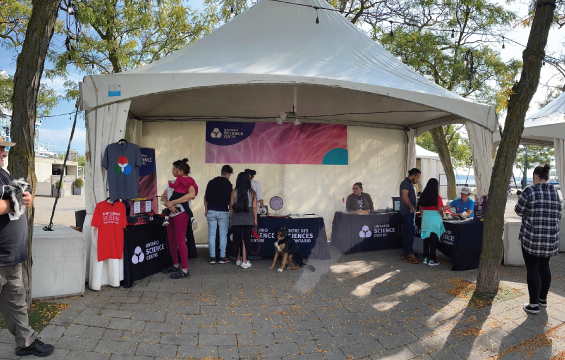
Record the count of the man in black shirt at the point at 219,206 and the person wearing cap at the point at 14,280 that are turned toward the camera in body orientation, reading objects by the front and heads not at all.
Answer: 0

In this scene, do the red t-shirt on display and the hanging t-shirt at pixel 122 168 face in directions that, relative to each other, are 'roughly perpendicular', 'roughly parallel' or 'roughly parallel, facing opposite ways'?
roughly parallel

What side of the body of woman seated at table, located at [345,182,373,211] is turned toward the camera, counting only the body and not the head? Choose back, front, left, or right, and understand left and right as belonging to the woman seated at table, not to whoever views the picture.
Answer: front

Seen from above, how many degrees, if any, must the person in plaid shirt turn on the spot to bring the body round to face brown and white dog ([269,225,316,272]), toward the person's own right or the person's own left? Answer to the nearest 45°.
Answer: approximately 45° to the person's own left

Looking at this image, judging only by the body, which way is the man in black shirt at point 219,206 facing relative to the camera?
away from the camera

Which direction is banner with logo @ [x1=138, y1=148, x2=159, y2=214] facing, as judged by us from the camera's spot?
facing the viewer

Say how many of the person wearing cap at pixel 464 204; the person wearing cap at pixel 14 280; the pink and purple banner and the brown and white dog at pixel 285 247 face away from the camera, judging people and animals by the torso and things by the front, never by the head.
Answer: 0

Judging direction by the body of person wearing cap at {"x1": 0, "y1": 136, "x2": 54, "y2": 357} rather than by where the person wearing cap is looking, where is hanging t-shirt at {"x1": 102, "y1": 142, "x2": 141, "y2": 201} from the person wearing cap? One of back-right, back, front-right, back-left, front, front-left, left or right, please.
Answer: front-left

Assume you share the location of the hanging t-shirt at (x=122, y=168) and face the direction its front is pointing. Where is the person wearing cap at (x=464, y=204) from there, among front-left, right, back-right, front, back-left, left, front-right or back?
left

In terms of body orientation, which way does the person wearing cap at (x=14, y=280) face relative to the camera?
to the viewer's right

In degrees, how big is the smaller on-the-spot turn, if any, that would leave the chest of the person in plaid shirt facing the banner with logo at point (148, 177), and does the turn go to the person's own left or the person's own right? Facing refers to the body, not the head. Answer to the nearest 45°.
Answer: approximately 45° to the person's own left

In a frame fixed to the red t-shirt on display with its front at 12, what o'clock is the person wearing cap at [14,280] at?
The person wearing cap is roughly at 1 o'clock from the red t-shirt on display.

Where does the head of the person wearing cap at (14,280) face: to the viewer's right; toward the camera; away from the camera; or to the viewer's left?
to the viewer's right

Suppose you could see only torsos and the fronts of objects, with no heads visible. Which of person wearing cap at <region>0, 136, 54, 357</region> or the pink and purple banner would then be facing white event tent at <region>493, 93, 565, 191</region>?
the person wearing cap

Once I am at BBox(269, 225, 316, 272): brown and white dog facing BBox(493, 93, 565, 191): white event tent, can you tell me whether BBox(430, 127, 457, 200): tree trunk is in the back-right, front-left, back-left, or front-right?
front-left

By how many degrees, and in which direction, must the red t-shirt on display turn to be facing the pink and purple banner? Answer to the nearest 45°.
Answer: approximately 135° to its left

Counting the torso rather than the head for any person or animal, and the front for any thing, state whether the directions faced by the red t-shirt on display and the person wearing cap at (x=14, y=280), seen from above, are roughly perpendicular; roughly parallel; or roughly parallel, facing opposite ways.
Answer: roughly perpendicular

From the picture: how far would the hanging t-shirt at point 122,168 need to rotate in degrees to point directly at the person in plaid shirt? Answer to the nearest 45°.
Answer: approximately 45° to its left

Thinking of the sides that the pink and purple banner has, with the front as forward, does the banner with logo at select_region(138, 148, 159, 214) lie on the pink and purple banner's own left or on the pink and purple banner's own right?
on the pink and purple banner's own right
